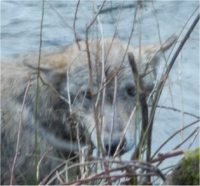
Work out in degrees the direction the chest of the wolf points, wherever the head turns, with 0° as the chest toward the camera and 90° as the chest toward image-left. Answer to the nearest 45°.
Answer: approximately 315°

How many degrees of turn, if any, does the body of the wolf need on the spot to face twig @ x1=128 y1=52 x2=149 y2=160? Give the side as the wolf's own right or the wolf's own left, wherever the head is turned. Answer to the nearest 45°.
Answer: approximately 45° to the wolf's own right
